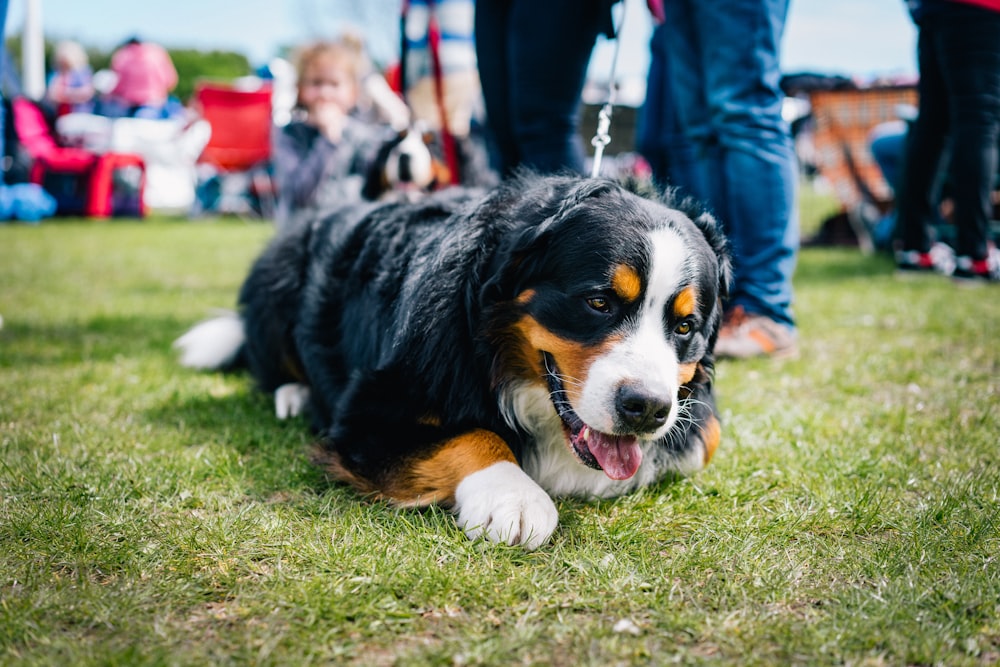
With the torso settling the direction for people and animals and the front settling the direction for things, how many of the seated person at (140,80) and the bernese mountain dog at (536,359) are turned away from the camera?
1

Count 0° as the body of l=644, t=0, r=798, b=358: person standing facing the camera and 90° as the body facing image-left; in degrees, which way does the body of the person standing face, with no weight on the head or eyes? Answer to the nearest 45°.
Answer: approximately 45°

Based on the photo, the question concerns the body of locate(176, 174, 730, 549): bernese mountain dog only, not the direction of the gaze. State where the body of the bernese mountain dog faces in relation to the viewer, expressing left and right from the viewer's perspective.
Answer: facing the viewer and to the right of the viewer

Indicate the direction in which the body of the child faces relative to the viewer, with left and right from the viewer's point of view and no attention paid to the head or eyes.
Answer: facing the viewer

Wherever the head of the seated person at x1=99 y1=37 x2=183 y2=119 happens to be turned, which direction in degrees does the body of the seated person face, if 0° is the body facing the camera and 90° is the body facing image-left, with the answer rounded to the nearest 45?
approximately 180°

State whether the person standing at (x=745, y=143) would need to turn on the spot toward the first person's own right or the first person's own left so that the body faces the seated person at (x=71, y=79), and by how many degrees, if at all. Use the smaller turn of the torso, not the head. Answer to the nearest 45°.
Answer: approximately 90° to the first person's own right

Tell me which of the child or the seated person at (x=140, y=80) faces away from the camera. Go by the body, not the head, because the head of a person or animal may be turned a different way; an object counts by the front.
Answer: the seated person

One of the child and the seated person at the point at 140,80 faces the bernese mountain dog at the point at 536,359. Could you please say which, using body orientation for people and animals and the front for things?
the child

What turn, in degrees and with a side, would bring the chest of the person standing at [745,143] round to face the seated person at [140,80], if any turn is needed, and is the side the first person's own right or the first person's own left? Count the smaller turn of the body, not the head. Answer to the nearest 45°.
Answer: approximately 90° to the first person's own right

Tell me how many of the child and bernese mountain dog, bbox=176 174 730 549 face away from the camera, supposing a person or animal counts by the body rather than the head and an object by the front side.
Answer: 0

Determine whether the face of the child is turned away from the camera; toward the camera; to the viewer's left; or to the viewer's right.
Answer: toward the camera

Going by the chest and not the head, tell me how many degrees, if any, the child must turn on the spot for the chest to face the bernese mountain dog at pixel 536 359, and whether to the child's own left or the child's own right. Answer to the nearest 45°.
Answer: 0° — they already face it
